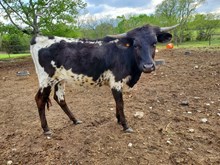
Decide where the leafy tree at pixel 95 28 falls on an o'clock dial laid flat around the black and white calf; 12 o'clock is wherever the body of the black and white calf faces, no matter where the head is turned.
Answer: The leafy tree is roughly at 9 o'clock from the black and white calf.

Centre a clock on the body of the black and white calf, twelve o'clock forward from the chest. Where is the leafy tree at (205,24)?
The leafy tree is roughly at 10 o'clock from the black and white calf.

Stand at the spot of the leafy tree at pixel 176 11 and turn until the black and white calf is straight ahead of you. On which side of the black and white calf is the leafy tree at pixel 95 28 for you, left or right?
right

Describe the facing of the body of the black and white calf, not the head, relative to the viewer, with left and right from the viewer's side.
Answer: facing to the right of the viewer

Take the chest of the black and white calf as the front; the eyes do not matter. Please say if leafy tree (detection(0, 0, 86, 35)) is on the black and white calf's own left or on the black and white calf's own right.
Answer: on the black and white calf's own left

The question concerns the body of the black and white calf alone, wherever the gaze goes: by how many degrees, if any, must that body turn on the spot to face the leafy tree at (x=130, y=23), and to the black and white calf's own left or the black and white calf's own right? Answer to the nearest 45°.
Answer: approximately 90° to the black and white calf's own left

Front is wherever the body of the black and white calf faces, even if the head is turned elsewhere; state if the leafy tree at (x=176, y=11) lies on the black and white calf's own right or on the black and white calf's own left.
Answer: on the black and white calf's own left
